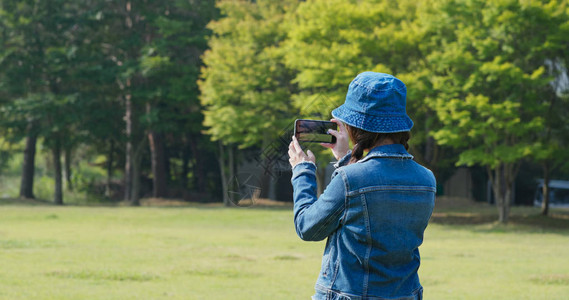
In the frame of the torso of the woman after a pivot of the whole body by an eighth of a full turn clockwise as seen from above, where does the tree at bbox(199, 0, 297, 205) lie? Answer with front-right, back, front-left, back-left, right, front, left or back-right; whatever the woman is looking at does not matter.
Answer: front

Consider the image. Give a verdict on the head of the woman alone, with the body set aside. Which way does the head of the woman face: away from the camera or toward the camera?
away from the camera

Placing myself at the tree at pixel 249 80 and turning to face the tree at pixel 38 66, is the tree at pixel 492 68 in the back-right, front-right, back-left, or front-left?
back-left

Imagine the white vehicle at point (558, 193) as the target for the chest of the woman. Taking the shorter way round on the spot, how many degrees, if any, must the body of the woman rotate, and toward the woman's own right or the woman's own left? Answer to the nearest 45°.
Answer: approximately 45° to the woman's own right

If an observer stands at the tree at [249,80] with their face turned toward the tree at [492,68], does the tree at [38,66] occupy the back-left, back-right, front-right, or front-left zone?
back-right

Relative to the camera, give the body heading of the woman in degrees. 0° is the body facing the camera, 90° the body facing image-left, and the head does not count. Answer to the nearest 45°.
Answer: approximately 135°

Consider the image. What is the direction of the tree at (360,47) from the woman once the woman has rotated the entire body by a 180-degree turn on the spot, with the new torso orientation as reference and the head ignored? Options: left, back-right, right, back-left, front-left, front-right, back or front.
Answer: back-left

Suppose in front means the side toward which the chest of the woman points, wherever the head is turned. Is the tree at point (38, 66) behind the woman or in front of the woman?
in front

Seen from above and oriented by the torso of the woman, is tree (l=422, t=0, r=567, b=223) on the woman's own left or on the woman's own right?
on the woman's own right
